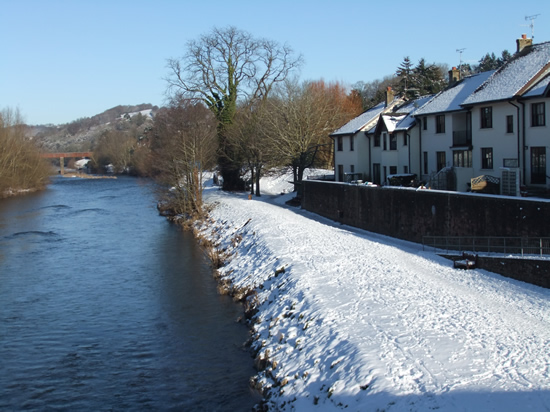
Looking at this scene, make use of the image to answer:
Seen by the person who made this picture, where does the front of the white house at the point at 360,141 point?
facing the viewer and to the left of the viewer

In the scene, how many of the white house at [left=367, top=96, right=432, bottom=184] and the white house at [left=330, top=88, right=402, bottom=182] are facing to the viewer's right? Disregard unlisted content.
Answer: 0

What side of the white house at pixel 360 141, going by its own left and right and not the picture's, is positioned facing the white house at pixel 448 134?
left

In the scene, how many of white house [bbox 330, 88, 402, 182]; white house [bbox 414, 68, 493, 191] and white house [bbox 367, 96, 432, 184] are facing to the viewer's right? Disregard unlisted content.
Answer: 0

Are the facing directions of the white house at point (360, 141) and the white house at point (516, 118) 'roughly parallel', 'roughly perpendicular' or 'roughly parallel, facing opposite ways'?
roughly parallel

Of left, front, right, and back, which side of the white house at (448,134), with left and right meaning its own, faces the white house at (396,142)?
right

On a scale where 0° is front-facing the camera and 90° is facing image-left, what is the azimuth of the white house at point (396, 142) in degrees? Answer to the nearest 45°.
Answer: approximately 45°

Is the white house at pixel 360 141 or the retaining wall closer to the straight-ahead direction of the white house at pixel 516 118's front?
the retaining wall

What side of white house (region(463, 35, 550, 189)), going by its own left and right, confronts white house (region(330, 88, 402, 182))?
right

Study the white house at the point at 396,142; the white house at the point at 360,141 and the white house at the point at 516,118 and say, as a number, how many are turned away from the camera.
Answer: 0

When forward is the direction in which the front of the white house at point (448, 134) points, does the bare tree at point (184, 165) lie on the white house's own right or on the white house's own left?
on the white house's own right

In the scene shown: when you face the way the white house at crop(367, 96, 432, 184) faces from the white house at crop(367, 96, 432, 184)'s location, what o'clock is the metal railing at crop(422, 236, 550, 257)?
The metal railing is roughly at 10 o'clock from the white house.

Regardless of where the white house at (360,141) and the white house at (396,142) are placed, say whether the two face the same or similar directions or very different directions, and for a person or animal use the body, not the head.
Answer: same or similar directions
